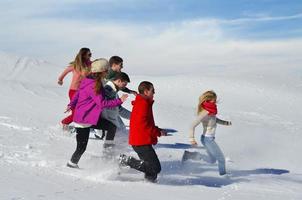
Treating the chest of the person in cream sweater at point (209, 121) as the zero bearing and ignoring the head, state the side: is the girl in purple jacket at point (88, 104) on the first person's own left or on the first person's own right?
on the first person's own right

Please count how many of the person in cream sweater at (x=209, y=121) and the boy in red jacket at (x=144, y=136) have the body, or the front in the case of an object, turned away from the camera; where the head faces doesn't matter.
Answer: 0

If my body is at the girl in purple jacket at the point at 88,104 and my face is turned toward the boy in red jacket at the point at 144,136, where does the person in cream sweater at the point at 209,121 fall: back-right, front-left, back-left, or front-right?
front-left

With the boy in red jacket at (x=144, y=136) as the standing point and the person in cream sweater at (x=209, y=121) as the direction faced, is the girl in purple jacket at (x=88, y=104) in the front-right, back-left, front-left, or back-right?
back-left

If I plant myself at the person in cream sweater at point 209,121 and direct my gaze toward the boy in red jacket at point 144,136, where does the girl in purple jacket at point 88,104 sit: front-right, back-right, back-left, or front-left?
front-right

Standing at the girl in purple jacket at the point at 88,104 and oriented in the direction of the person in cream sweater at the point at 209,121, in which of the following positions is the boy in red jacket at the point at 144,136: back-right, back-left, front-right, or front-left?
front-right
